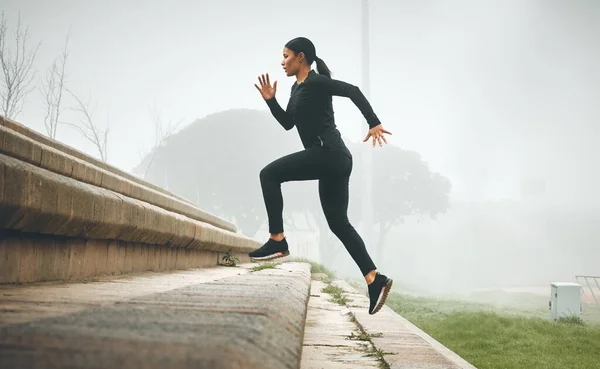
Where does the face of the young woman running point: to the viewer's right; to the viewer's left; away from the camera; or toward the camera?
to the viewer's left

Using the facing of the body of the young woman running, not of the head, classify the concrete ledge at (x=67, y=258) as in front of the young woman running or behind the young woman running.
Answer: in front

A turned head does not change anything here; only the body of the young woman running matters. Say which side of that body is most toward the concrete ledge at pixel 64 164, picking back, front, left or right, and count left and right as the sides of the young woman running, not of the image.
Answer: front

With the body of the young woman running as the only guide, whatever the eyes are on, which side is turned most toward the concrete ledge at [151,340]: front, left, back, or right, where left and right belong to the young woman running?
left

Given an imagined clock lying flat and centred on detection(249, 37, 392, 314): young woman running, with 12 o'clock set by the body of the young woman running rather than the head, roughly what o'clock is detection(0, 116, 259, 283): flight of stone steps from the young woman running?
The flight of stone steps is roughly at 11 o'clock from the young woman running.

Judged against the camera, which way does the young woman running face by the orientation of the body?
to the viewer's left
